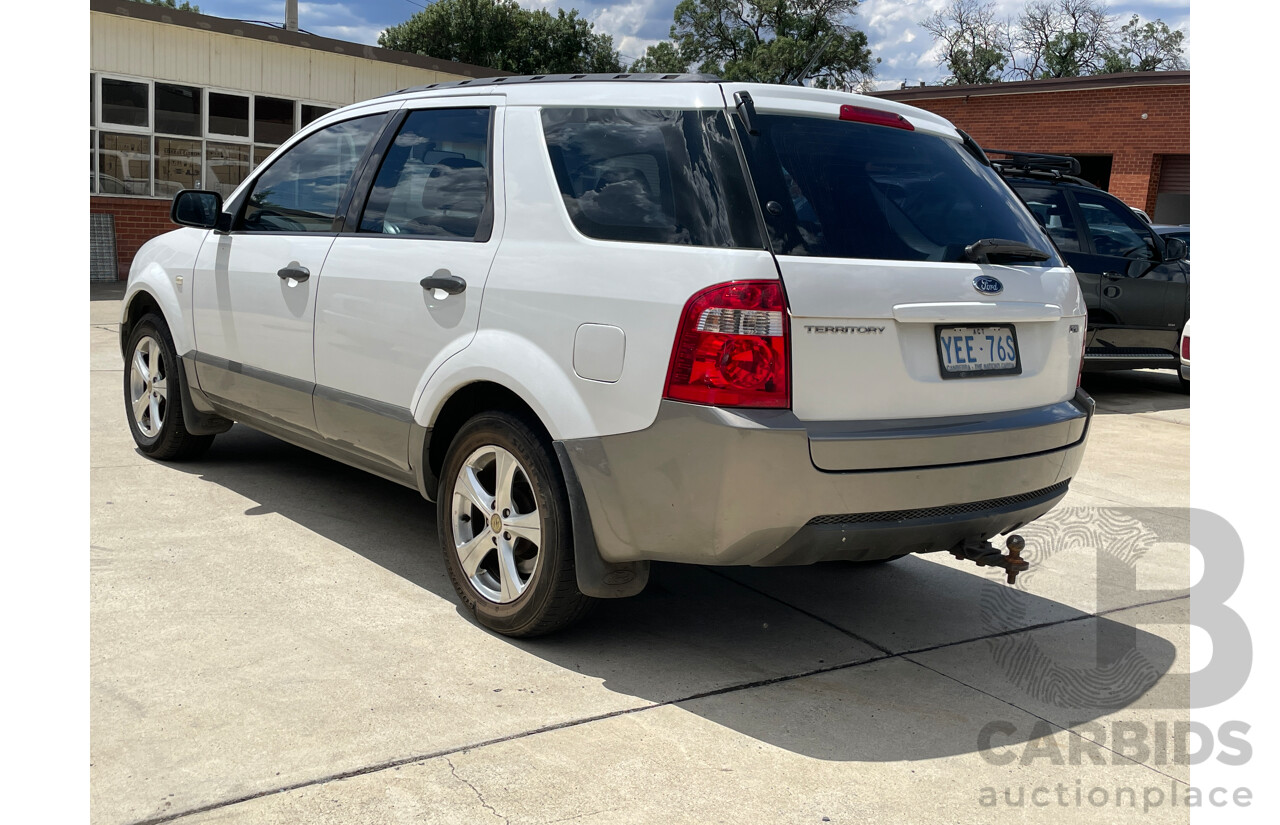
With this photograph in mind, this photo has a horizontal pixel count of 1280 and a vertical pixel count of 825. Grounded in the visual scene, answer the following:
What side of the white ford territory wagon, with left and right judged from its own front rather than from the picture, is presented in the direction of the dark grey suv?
right

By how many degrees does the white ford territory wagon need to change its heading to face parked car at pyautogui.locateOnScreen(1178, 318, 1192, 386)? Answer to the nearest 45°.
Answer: approximately 90° to its right

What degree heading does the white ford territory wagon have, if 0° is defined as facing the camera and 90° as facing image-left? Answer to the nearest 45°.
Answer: approximately 135°
